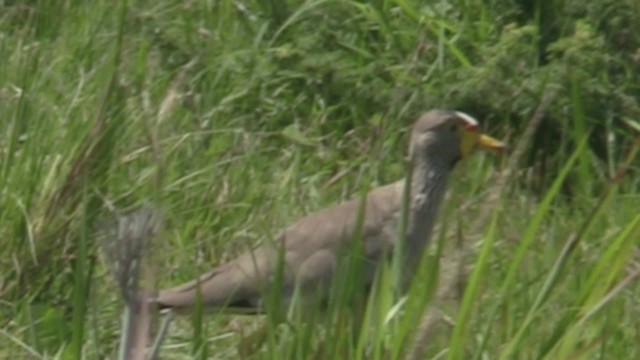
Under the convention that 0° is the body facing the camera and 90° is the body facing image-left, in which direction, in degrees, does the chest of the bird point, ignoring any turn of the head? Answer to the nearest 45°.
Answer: approximately 270°
